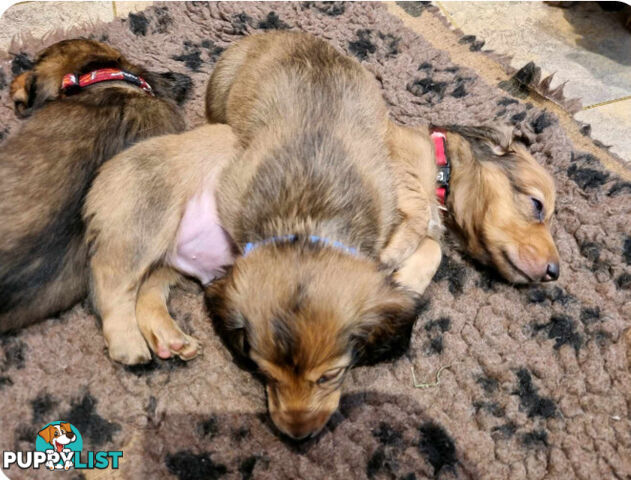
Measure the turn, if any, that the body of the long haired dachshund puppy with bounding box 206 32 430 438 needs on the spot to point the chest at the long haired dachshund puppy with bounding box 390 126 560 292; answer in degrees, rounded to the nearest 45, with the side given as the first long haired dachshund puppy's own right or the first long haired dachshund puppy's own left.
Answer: approximately 135° to the first long haired dachshund puppy's own left

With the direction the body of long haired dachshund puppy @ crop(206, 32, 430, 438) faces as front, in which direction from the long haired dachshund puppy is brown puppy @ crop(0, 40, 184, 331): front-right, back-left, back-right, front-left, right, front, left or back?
right

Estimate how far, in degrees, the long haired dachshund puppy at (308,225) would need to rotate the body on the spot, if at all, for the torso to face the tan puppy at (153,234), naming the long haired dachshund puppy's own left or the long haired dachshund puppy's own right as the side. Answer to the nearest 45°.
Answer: approximately 90° to the long haired dachshund puppy's own right

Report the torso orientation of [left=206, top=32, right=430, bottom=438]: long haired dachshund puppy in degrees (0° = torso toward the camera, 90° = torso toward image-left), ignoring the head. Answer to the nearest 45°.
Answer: approximately 0°

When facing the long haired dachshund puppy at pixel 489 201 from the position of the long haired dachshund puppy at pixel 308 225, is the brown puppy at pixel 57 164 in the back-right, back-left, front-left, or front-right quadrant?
back-left
